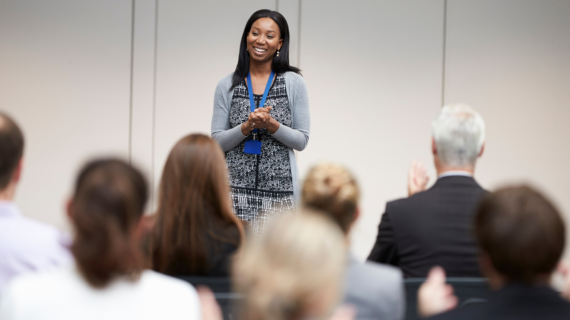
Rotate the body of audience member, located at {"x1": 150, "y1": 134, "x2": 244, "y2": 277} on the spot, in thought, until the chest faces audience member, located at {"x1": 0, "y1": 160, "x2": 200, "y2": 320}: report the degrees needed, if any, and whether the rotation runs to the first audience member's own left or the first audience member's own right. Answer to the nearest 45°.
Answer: approximately 180°

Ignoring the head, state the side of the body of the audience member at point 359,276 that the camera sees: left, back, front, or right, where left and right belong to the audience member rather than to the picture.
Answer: back

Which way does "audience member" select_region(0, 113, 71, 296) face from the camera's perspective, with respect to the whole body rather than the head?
away from the camera

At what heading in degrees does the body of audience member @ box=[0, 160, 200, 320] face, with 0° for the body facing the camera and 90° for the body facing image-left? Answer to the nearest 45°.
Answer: approximately 180°

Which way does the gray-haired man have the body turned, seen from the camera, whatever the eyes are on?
away from the camera

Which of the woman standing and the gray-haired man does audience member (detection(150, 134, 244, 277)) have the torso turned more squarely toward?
the woman standing

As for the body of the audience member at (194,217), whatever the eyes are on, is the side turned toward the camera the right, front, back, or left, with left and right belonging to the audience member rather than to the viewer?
back

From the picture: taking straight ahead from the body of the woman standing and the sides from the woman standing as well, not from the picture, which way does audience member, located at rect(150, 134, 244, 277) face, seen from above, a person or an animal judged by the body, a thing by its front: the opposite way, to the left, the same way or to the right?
the opposite way

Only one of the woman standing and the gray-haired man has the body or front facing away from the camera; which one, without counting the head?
the gray-haired man

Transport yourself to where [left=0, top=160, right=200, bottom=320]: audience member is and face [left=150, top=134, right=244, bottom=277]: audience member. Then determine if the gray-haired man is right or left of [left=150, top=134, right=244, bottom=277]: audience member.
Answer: right

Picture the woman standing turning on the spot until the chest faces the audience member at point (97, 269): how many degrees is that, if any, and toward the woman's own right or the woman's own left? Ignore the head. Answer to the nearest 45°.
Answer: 0° — they already face them
